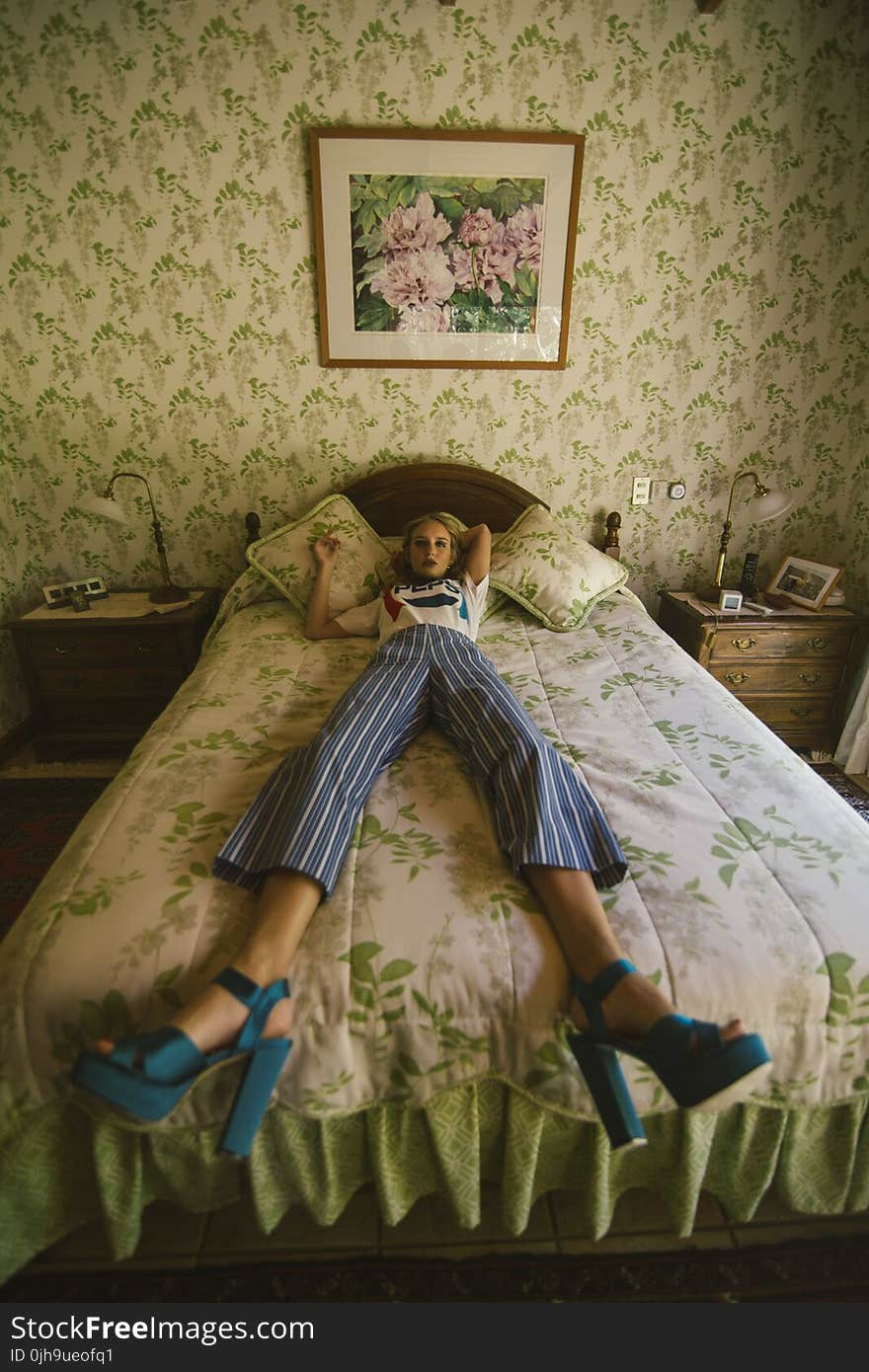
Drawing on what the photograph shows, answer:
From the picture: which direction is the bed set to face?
toward the camera

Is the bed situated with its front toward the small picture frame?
no

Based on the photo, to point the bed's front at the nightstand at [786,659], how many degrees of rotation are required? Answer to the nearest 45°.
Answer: approximately 135° to its left

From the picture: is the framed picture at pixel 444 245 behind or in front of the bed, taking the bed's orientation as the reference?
behind

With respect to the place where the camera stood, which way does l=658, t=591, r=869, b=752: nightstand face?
facing the viewer

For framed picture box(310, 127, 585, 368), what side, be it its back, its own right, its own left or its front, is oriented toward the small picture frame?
left

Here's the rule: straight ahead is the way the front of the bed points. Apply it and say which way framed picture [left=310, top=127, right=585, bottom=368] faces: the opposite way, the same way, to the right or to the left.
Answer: the same way

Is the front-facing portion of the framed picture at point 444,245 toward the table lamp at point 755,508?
no

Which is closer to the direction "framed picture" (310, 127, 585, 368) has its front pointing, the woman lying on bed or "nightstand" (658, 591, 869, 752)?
the woman lying on bed

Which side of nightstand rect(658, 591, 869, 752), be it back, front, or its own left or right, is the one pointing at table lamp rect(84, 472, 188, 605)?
right

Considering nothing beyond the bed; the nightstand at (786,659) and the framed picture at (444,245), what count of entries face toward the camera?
3

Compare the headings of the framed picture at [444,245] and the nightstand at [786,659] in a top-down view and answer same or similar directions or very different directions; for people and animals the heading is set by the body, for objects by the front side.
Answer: same or similar directions

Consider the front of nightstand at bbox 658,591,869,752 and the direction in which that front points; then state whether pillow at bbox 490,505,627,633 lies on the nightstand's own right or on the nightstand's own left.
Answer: on the nightstand's own right
